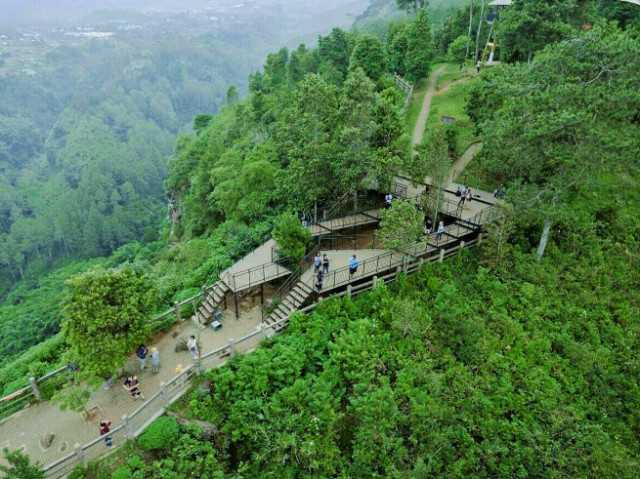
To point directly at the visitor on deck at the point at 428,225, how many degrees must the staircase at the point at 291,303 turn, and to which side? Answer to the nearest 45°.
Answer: approximately 180°

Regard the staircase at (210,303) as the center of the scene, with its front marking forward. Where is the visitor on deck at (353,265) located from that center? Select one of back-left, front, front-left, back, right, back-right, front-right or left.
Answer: back-left

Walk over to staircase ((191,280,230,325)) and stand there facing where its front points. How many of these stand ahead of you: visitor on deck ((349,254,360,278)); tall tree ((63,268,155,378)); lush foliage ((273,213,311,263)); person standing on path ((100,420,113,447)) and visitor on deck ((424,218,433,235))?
2

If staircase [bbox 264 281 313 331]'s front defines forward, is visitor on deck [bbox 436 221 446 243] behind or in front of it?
behind

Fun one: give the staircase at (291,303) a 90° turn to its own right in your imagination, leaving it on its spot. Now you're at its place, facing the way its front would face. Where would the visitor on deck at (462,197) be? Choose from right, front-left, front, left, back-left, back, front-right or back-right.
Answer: right

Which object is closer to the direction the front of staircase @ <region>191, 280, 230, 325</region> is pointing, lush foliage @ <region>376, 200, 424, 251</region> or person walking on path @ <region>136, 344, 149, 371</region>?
the person walking on path

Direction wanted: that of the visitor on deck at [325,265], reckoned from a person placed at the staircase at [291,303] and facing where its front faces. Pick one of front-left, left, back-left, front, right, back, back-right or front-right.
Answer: back

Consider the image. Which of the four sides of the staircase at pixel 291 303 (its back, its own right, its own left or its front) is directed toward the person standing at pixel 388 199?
back

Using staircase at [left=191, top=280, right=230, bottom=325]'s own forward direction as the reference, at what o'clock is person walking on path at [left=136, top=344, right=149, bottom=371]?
The person walking on path is roughly at 12 o'clock from the staircase.

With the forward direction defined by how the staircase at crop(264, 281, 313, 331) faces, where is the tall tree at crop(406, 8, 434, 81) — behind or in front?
behind
